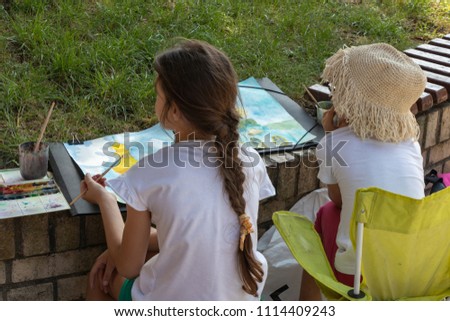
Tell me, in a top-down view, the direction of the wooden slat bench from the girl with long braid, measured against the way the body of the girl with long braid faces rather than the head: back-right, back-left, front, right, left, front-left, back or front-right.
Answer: right

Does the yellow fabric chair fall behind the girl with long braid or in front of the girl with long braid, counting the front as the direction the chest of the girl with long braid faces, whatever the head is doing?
behind

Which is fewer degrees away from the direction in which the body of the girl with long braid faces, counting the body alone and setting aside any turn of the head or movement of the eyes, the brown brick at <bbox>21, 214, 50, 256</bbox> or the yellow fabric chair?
the brown brick

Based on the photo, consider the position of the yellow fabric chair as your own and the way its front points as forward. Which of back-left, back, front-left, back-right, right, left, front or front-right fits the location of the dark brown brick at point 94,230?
front-left

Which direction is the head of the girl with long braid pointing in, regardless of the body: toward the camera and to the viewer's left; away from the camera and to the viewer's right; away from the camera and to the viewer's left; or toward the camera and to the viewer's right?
away from the camera and to the viewer's left

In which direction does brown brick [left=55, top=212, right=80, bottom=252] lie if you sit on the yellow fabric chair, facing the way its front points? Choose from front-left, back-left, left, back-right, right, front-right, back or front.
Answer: front-left

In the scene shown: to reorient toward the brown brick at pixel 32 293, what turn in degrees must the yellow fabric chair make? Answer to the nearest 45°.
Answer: approximately 45° to its left

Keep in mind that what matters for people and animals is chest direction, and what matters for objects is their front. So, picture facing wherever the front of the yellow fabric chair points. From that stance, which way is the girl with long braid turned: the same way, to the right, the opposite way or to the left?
the same way

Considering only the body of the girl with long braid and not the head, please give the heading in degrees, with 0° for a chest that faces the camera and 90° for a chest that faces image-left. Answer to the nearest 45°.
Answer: approximately 135°

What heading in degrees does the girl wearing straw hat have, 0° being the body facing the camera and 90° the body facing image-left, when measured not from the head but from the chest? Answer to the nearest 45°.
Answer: approximately 135°

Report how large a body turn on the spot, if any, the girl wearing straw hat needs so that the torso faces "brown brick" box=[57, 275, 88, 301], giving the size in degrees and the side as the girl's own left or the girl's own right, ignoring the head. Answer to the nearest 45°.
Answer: approximately 45° to the girl's own left
